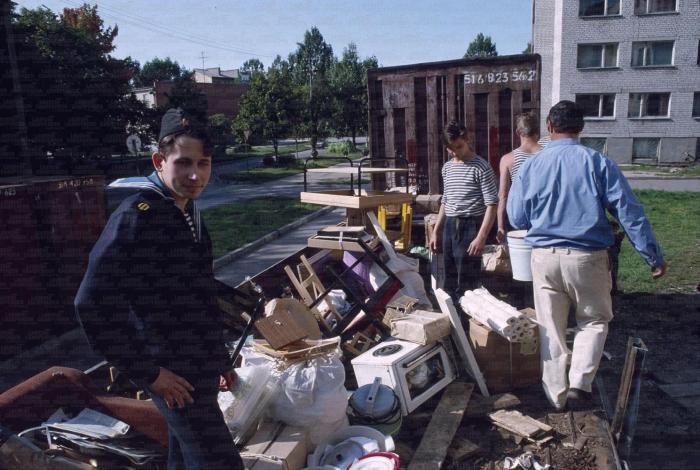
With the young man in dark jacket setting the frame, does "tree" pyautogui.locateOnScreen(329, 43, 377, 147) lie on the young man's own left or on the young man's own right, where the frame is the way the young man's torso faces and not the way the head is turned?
on the young man's own left

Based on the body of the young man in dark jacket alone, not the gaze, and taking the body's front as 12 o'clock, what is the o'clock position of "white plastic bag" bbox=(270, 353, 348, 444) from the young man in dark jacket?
The white plastic bag is roughly at 9 o'clock from the young man in dark jacket.

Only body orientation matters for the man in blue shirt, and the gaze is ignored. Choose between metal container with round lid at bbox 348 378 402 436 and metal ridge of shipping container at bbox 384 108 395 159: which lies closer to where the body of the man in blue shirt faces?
the metal ridge of shipping container

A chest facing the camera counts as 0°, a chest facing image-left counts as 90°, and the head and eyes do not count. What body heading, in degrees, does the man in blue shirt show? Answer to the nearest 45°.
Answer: approximately 180°

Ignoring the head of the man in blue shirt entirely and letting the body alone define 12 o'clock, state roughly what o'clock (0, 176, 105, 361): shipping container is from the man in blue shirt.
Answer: The shipping container is roughly at 9 o'clock from the man in blue shirt.

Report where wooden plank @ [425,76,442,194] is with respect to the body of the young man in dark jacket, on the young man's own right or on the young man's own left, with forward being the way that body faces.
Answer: on the young man's own left

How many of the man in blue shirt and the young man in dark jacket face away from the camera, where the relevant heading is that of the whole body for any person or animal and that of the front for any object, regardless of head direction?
1

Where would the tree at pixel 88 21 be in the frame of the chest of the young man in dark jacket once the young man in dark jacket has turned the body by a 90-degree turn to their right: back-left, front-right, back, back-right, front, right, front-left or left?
back-right

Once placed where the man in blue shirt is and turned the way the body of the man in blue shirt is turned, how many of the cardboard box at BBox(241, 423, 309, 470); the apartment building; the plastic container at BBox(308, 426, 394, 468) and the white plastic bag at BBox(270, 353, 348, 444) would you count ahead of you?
1

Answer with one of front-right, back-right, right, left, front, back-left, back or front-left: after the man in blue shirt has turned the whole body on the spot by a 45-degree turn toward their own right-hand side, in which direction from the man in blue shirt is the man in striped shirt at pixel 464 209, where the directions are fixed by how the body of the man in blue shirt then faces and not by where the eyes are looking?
left

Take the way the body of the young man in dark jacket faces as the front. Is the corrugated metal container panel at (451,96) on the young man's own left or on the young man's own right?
on the young man's own left
